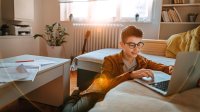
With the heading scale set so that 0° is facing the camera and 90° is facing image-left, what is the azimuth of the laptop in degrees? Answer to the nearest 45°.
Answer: approximately 135°

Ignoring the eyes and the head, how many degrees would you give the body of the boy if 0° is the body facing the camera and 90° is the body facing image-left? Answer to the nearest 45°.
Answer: approximately 315°

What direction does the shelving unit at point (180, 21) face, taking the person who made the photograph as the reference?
facing the viewer

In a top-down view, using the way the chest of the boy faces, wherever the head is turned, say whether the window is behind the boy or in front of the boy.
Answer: behind

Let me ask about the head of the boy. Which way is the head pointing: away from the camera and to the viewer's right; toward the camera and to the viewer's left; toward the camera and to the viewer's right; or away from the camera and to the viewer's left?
toward the camera and to the viewer's right

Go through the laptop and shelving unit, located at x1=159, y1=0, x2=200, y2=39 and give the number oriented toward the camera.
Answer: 1

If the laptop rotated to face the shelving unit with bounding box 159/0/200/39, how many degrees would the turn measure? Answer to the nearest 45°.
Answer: approximately 45° to its right

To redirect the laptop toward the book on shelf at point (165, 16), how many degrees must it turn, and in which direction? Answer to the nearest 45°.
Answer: approximately 45° to its right

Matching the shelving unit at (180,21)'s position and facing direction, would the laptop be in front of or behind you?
in front

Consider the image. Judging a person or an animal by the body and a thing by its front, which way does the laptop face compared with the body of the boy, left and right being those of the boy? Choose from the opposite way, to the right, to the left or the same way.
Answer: the opposite way

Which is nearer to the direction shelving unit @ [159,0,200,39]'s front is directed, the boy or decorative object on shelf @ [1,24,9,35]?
the boy
